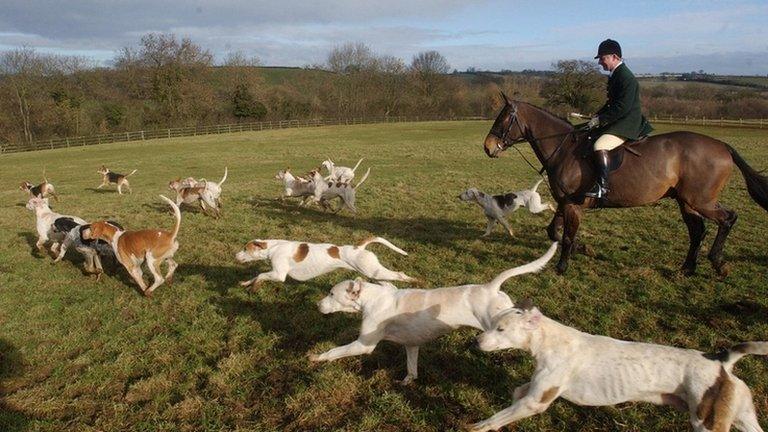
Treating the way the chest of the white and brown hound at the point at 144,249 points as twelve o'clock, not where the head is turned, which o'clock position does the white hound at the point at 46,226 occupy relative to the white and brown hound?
The white hound is roughly at 2 o'clock from the white and brown hound.

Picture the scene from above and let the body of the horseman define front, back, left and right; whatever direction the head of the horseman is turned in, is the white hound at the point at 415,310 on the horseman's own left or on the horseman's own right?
on the horseman's own left

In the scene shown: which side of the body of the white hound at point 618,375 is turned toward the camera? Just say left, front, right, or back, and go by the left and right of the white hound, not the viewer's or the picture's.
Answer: left

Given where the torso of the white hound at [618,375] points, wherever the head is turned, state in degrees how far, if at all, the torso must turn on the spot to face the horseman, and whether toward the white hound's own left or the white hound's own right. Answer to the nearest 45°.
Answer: approximately 90° to the white hound's own right

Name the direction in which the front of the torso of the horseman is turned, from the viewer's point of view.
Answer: to the viewer's left

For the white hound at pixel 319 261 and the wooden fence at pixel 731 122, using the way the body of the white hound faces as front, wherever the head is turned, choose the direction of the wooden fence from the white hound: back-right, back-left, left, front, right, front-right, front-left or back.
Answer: back-right

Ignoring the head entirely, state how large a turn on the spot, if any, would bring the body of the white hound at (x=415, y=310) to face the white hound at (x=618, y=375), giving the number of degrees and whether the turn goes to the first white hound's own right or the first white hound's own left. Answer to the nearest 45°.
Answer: approximately 135° to the first white hound's own left

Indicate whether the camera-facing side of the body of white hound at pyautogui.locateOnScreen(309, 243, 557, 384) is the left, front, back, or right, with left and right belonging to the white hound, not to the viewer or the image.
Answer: left

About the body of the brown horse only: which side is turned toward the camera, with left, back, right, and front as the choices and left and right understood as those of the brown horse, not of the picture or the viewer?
left

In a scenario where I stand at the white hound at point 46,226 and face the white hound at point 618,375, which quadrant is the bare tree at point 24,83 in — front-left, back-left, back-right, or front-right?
back-left

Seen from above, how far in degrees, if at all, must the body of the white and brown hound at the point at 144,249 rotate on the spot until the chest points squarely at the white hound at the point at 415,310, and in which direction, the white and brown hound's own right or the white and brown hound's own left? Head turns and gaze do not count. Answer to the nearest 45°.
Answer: approximately 135° to the white and brown hound's own left

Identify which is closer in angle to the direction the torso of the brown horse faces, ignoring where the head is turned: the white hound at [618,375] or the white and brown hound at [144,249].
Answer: the white and brown hound

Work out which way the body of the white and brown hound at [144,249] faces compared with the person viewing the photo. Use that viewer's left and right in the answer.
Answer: facing to the left of the viewer

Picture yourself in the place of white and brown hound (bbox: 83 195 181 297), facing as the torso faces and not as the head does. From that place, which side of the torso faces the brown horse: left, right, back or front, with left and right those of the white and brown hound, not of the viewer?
back

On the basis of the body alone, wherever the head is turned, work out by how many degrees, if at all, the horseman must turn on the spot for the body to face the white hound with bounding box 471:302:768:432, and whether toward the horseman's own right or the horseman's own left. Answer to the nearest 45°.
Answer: approximately 90° to the horseman's own left

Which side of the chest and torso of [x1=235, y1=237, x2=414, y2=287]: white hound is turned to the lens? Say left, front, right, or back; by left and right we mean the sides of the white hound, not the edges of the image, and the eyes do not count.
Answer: left
